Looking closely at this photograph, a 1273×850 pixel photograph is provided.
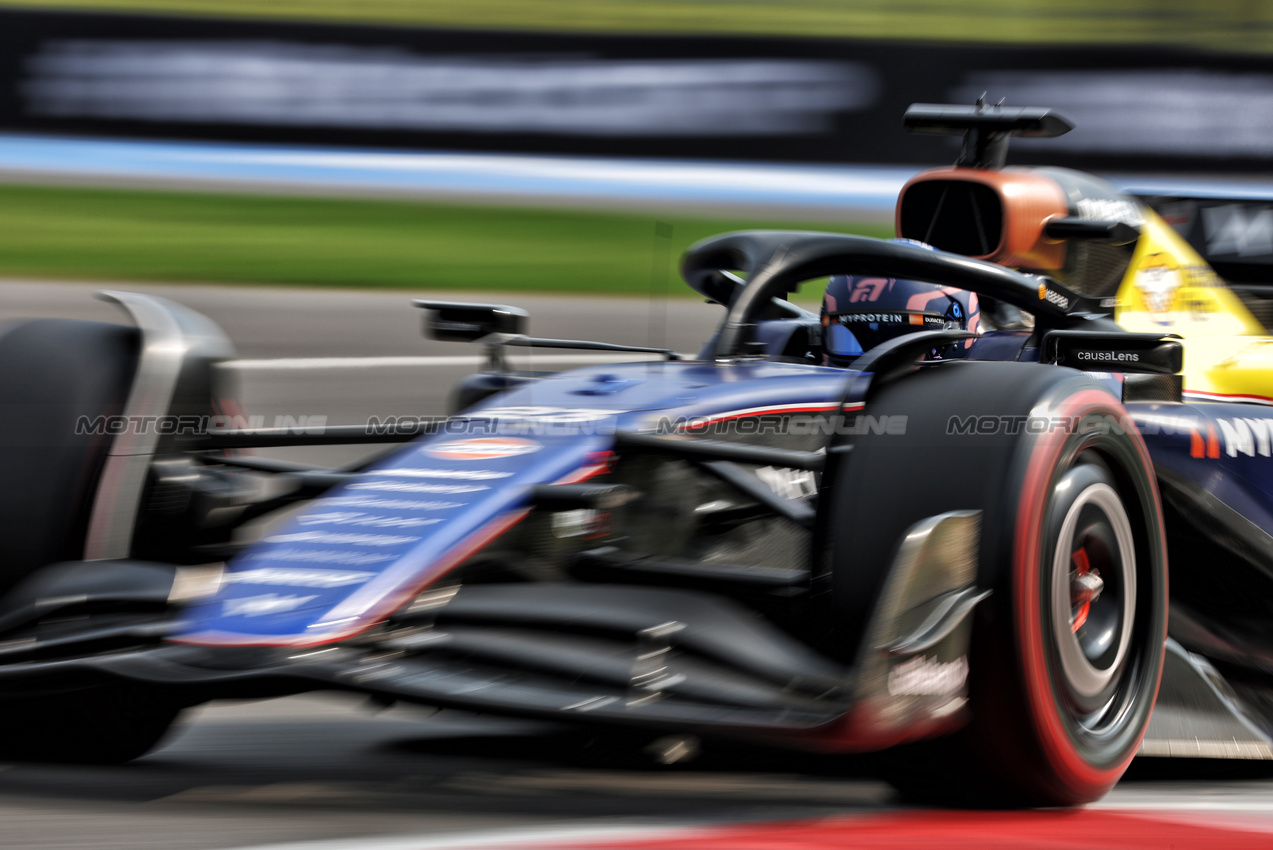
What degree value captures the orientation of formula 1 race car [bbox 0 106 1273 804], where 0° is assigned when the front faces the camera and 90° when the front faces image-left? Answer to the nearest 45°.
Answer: approximately 45°

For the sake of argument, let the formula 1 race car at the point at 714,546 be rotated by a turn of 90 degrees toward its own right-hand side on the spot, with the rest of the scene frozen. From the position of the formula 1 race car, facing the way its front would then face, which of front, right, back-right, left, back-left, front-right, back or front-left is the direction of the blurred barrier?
front-right
